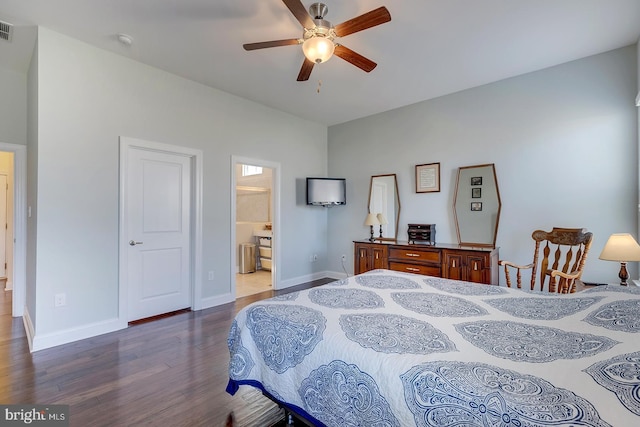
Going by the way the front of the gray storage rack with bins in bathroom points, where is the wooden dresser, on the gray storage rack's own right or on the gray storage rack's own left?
on the gray storage rack's own left

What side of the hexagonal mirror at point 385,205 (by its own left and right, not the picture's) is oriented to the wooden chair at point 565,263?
left

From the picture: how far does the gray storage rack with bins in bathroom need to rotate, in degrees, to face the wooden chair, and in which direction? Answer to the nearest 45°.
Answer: approximately 90° to its left

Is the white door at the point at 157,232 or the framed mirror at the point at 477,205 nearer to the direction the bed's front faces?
the white door

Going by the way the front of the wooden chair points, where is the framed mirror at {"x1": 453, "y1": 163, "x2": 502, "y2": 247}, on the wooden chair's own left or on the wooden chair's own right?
on the wooden chair's own right

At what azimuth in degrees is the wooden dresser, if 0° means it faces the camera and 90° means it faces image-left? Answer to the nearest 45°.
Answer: approximately 45°

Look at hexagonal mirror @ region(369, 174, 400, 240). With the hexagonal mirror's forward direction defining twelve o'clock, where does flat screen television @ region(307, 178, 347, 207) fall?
The flat screen television is roughly at 2 o'clock from the hexagonal mirror.

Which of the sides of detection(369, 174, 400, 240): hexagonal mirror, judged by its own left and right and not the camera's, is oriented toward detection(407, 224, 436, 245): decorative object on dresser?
left

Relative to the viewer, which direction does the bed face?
to the viewer's left
